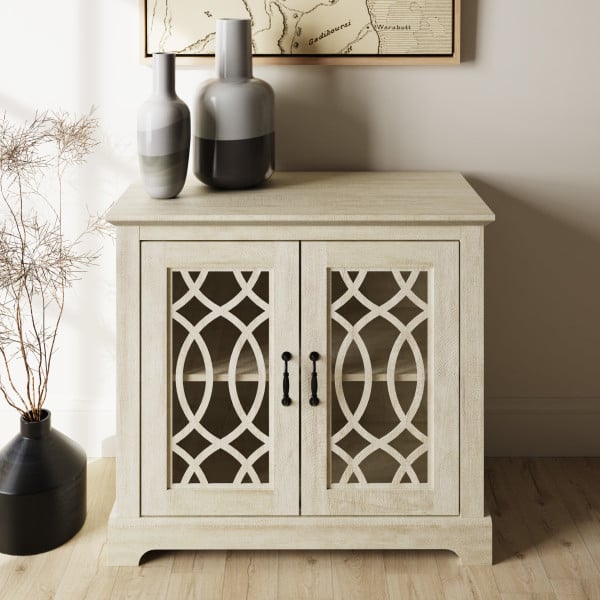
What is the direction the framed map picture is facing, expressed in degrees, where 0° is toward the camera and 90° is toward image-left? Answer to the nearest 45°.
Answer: approximately 0°

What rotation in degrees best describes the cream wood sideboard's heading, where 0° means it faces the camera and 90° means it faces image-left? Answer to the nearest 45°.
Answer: approximately 0°

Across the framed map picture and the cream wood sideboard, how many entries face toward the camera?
2
